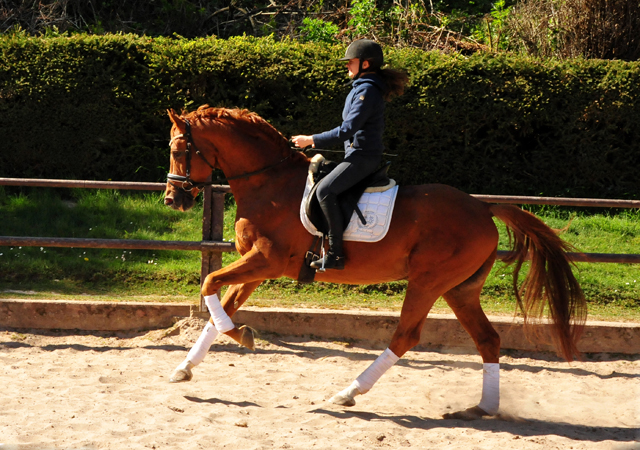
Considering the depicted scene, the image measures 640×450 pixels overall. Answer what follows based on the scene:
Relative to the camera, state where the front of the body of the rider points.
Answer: to the viewer's left

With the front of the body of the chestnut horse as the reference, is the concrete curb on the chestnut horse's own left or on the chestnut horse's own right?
on the chestnut horse's own right

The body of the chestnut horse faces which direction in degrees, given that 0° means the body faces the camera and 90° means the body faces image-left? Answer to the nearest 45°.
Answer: approximately 90°

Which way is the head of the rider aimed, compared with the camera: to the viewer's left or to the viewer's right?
to the viewer's left
